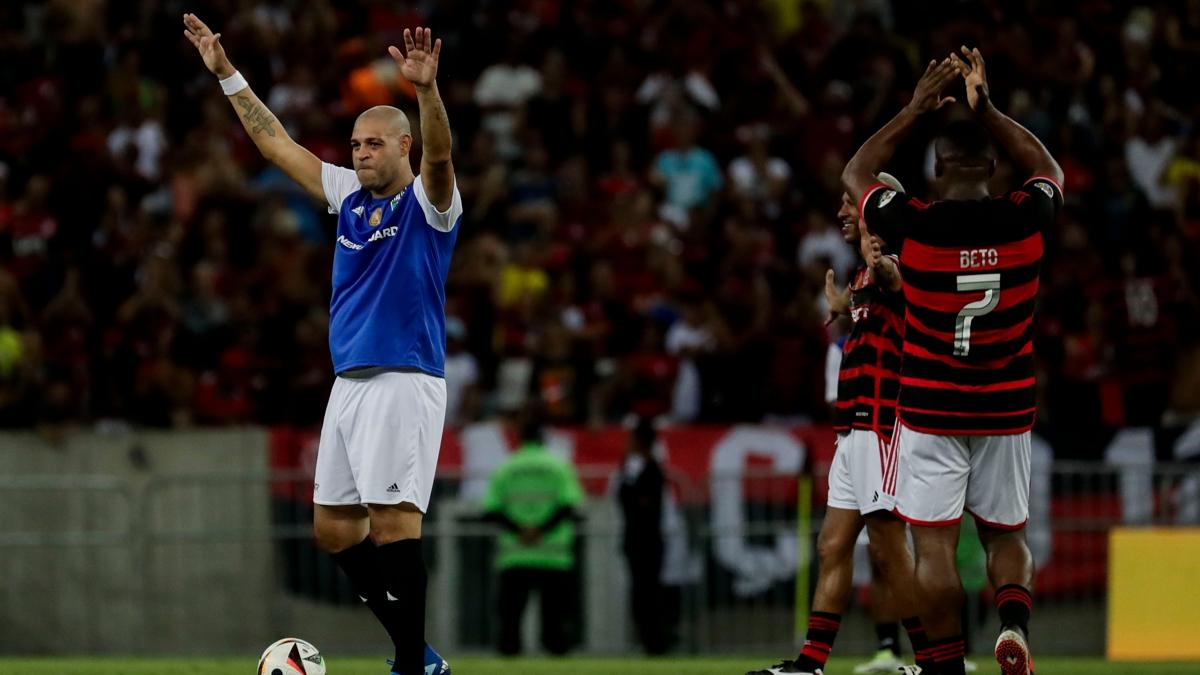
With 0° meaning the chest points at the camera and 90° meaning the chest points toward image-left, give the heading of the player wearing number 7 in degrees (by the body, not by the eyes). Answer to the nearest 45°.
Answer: approximately 180°

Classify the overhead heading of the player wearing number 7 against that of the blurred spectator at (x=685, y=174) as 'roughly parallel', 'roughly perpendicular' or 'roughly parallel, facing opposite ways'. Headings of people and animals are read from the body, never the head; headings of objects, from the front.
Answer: roughly parallel, facing opposite ways

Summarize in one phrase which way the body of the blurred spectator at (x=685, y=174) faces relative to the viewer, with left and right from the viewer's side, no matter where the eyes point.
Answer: facing the viewer

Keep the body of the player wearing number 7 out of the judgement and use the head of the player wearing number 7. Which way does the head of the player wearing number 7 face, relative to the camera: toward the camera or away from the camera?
away from the camera

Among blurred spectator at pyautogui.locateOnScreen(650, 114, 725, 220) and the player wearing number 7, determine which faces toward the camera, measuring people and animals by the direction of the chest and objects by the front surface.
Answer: the blurred spectator

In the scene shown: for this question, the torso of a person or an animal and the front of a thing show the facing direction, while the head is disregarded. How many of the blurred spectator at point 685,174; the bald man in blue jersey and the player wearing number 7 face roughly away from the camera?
1

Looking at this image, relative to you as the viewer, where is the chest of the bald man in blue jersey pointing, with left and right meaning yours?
facing the viewer and to the left of the viewer

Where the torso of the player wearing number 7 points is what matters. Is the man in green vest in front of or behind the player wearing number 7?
in front

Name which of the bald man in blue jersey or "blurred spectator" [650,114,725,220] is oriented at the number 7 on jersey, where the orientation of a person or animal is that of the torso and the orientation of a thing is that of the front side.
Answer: the blurred spectator

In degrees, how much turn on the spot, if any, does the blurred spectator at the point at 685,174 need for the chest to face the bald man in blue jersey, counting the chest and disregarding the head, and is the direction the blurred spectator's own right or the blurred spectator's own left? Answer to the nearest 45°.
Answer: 0° — they already face them

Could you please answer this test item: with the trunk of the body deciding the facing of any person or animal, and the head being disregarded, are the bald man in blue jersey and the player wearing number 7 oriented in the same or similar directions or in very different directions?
very different directions

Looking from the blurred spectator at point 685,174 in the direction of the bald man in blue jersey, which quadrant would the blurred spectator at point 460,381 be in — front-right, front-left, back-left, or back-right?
front-right

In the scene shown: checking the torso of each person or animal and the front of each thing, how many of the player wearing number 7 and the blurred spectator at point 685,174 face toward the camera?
1

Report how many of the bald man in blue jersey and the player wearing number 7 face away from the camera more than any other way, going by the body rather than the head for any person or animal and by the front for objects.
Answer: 1
